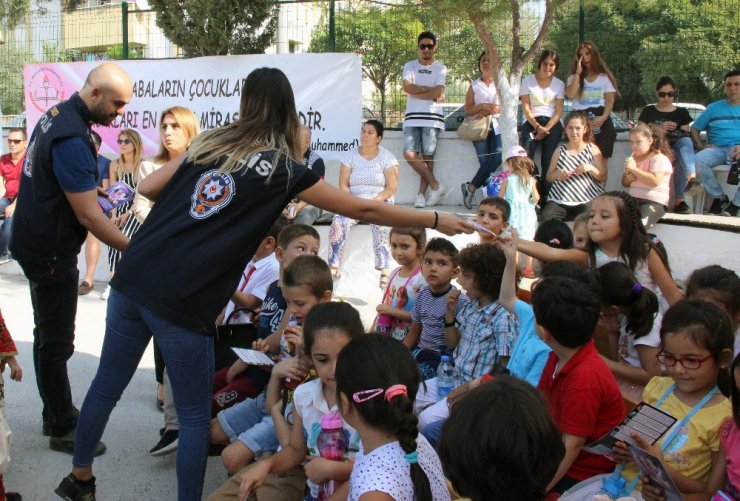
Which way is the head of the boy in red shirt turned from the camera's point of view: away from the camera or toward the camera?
away from the camera

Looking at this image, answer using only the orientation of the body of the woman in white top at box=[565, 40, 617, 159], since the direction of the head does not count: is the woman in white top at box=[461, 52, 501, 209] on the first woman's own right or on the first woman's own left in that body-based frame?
on the first woman's own right

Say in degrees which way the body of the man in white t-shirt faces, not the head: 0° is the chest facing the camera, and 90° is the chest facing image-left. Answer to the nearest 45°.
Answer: approximately 0°

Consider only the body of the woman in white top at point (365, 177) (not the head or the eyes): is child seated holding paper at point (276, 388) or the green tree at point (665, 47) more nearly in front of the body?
the child seated holding paper

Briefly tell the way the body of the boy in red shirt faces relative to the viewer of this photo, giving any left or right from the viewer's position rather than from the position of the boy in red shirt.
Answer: facing to the left of the viewer
